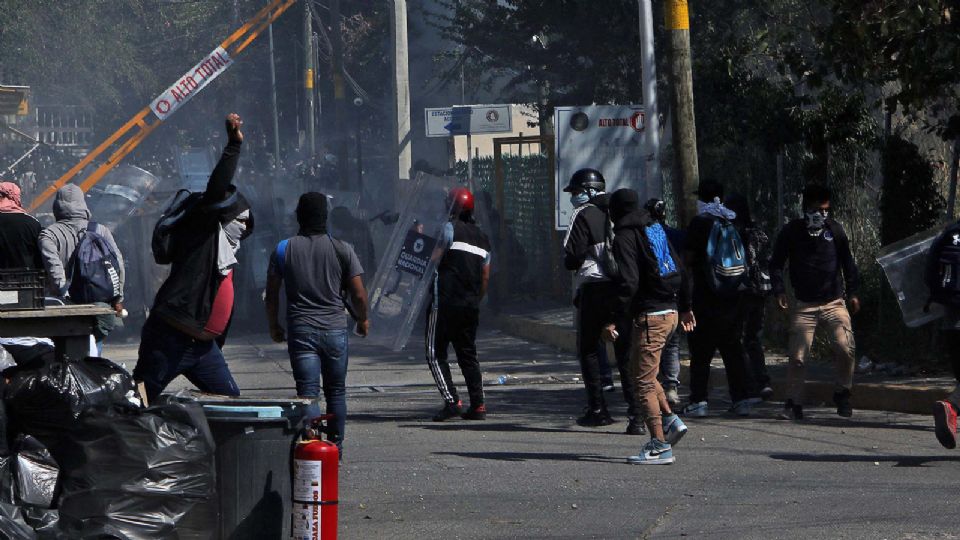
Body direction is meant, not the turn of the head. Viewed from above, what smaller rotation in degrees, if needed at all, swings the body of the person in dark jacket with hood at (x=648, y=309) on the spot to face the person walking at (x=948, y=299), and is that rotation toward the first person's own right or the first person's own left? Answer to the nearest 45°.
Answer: approximately 135° to the first person's own right

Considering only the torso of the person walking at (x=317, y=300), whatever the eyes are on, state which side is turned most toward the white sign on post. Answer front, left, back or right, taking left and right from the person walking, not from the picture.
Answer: front

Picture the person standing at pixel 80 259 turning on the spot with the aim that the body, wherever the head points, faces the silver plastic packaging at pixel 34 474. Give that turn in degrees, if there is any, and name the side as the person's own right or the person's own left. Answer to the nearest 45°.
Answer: approximately 135° to the person's own left

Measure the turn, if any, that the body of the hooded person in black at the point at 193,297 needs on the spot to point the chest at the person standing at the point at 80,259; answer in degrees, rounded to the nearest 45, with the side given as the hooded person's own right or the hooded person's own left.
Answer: approximately 90° to the hooded person's own left

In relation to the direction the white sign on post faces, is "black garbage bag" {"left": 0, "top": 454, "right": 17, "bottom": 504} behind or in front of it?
in front

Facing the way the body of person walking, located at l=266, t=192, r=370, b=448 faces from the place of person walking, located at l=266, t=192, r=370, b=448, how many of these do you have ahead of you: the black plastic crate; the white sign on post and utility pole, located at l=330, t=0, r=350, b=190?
2

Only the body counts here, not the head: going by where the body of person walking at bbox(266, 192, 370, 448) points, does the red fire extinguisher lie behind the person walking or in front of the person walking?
behind

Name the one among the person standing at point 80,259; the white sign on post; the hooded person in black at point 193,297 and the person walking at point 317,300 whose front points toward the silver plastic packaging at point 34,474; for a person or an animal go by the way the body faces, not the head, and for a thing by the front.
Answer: the white sign on post

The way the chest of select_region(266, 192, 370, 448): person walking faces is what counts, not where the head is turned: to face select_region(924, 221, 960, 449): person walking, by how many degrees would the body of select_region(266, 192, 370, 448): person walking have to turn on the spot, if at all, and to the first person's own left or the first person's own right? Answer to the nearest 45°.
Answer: approximately 90° to the first person's own right

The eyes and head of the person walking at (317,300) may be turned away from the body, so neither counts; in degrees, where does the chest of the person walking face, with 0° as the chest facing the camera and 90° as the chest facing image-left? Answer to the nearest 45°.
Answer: approximately 180°

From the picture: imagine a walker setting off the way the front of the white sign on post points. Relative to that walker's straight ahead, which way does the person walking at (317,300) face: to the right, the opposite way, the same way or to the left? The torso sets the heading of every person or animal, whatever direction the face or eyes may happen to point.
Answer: the opposite way

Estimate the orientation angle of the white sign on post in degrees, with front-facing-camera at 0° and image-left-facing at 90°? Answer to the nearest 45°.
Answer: approximately 0°
